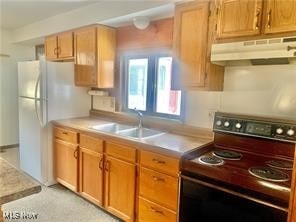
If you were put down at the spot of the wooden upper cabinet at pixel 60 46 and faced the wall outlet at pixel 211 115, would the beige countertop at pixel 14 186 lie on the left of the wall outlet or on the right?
right

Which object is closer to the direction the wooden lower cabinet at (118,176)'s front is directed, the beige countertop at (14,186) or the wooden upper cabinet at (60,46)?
the beige countertop

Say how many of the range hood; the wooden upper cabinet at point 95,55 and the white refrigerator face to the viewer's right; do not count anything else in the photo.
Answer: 0

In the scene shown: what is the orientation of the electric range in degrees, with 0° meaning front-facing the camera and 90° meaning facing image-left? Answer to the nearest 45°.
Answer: approximately 45°

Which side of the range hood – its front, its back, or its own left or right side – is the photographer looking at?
front

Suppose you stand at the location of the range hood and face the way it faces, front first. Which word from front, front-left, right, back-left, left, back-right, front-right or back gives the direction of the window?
back-right

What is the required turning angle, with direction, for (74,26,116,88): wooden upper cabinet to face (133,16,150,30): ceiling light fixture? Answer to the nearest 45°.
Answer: approximately 90° to its left

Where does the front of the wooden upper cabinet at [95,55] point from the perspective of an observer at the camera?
facing the viewer and to the left of the viewer

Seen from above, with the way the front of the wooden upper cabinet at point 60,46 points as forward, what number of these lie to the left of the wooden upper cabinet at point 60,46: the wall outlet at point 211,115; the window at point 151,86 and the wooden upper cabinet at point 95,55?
3
